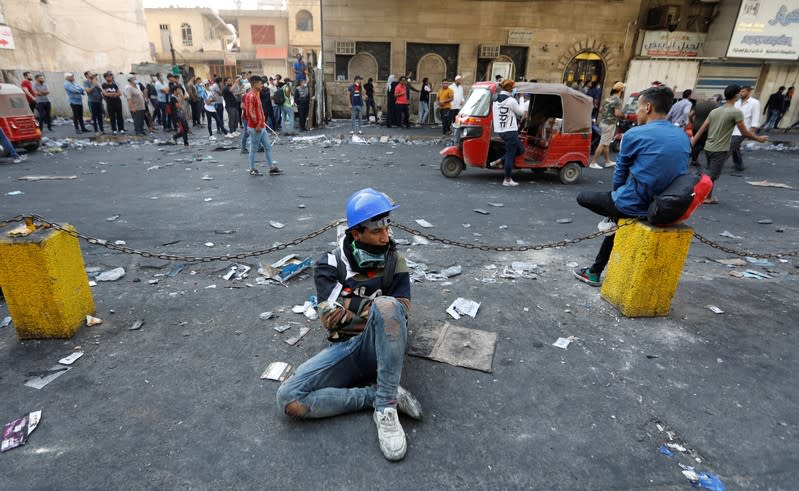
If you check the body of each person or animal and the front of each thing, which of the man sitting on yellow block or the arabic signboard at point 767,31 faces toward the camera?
the arabic signboard

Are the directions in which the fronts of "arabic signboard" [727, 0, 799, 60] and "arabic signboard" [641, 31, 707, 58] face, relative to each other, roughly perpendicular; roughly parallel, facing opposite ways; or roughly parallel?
roughly parallel

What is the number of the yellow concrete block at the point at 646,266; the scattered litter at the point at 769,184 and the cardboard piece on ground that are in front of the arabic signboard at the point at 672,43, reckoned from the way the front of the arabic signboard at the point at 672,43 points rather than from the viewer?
3

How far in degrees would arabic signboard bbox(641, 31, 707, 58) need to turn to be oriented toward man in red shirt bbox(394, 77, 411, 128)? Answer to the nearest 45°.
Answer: approximately 45° to its right

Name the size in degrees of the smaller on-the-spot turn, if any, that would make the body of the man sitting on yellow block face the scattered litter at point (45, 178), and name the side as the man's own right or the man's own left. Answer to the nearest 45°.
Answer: approximately 45° to the man's own left

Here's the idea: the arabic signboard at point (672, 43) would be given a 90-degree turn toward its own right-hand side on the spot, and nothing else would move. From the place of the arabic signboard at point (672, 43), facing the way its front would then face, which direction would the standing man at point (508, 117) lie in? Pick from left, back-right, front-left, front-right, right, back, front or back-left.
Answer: left

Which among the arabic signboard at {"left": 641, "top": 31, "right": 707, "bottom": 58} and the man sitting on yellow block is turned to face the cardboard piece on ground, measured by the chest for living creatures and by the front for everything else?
the arabic signboard

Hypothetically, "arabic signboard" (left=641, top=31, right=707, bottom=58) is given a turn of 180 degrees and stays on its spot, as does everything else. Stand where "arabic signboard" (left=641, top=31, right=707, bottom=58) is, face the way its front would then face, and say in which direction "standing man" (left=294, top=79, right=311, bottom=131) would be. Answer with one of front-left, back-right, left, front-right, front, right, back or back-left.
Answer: back-left

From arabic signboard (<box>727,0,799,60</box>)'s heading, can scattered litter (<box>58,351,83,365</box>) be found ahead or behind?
ahead

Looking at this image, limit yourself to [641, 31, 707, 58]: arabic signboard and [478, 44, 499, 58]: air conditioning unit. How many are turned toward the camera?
2

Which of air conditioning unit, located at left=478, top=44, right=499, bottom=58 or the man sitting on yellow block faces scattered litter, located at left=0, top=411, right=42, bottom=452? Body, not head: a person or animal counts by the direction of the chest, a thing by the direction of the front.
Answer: the air conditioning unit

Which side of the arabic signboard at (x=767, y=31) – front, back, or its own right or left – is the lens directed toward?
front

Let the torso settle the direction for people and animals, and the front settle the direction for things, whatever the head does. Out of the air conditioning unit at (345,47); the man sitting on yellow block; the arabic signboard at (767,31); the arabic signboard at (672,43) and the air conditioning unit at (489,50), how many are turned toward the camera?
4

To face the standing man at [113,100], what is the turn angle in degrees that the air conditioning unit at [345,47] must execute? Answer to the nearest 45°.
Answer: approximately 45° to its right

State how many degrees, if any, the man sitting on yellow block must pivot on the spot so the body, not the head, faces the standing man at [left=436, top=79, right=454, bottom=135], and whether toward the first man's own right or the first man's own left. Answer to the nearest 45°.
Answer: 0° — they already face them

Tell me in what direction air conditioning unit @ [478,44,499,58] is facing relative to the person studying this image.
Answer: facing the viewer

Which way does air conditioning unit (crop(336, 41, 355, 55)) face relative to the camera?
toward the camera

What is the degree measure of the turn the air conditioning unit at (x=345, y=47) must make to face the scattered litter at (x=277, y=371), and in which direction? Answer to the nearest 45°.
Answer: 0° — it already faces it

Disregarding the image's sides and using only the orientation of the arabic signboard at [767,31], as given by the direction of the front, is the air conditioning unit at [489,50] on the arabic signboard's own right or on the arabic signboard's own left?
on the arabic signboard's own right
